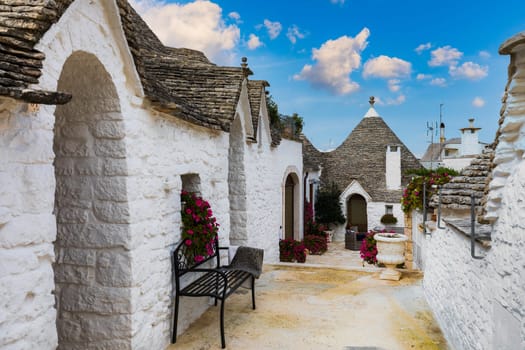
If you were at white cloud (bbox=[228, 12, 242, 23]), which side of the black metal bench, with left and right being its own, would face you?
left

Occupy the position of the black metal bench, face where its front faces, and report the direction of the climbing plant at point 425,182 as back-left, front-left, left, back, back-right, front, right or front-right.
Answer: front-left

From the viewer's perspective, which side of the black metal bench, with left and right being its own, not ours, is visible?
right

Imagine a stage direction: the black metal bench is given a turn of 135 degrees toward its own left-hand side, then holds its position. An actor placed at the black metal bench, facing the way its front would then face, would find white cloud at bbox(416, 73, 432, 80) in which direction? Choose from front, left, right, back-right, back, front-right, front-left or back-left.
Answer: right

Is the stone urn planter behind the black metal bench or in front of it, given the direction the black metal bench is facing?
in front

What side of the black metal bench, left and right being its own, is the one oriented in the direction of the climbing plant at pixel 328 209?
left

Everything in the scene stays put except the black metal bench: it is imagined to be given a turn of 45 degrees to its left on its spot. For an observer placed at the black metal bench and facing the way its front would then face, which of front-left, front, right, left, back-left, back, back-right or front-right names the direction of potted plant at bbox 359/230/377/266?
front

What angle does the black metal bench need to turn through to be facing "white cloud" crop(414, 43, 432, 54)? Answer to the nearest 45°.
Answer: approximately 45° to its left
